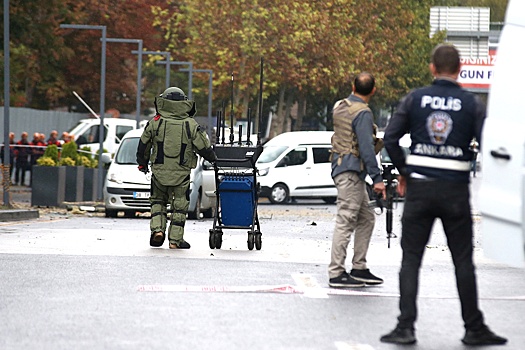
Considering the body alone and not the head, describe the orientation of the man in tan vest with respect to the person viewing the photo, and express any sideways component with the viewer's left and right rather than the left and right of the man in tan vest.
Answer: facing away from the viewer and to the right of the viewer

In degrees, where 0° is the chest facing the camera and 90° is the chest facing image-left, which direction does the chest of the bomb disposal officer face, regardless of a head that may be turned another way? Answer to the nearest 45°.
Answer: approximately 180°

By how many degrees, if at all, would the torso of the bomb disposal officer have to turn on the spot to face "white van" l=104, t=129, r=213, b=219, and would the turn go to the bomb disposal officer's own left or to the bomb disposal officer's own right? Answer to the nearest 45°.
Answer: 0° — they already face it

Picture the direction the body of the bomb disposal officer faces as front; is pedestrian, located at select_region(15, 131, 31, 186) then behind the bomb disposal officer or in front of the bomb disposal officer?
in front

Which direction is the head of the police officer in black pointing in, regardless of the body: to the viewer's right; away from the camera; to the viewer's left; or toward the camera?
away from the camera

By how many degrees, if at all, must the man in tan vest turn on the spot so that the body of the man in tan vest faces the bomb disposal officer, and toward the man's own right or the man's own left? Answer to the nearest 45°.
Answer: approximately 90° to the man's own left

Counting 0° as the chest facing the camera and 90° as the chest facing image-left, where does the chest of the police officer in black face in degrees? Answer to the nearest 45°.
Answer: approximately 180°

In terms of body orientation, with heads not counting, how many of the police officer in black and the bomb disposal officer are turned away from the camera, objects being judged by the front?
2
